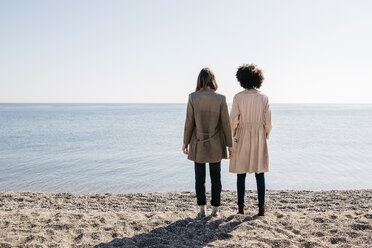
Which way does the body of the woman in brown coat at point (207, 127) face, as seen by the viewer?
away from the camera

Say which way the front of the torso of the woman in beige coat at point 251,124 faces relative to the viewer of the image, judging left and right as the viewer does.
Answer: facing away from the viewer

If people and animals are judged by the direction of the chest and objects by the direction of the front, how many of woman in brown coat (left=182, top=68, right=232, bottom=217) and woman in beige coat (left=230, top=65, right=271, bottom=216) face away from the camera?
2

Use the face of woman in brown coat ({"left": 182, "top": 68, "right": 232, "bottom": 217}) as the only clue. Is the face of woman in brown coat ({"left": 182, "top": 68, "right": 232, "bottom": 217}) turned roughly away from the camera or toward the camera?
away from the camera
